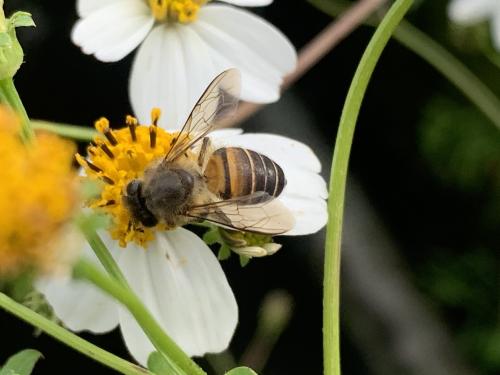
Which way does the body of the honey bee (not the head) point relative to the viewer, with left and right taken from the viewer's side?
facing to the left of the viewer
